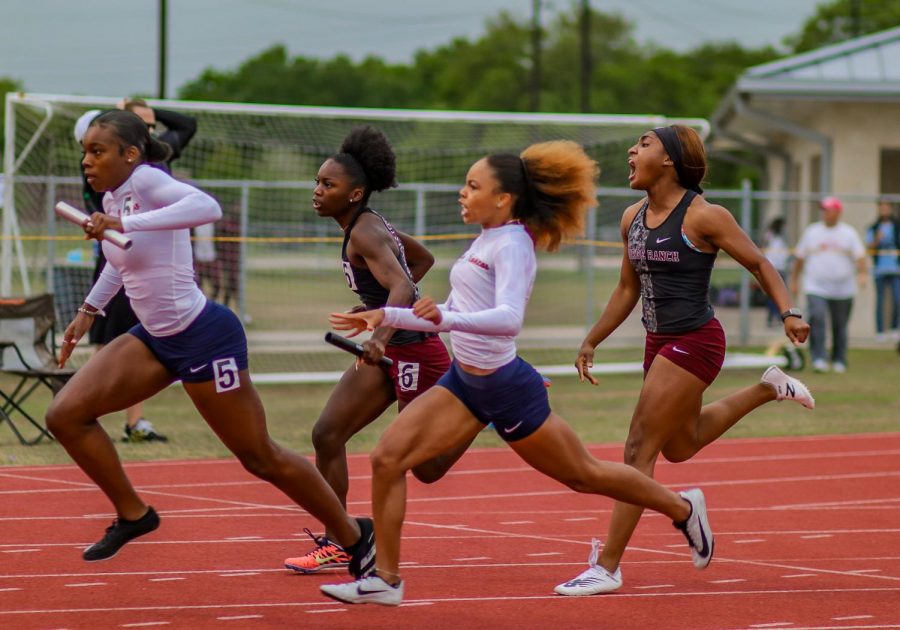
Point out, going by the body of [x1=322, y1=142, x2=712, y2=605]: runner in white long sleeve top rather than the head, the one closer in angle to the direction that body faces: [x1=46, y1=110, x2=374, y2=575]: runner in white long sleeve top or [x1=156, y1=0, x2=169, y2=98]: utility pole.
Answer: the runner in white long sleeve top

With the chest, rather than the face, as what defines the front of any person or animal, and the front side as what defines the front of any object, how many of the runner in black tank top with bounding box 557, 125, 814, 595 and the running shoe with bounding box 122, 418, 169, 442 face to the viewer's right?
1

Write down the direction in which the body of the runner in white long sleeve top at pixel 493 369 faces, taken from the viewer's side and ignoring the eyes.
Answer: to the viewer's left

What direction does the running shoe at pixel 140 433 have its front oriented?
to the viewer's right

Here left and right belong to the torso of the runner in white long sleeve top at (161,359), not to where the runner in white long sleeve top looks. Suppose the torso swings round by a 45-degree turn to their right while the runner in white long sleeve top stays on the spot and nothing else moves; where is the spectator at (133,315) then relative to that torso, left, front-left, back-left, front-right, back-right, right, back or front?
front-right

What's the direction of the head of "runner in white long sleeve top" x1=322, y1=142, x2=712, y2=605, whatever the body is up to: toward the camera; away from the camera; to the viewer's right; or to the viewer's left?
to the viewer's left

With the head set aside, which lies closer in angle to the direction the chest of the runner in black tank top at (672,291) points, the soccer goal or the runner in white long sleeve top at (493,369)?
the runner in white long sleeve top

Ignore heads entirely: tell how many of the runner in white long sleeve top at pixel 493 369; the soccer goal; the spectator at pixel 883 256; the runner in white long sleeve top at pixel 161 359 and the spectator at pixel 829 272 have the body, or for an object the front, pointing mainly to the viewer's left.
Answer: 2

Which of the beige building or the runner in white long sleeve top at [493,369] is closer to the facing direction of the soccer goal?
the runner in white long sleeve top

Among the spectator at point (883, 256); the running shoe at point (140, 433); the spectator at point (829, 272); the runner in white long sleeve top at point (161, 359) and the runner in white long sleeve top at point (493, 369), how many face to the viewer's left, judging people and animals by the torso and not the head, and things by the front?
2

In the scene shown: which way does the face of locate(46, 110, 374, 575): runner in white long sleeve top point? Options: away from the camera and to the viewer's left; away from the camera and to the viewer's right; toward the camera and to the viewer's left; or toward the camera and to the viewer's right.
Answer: toward the camera and to the viewer's left

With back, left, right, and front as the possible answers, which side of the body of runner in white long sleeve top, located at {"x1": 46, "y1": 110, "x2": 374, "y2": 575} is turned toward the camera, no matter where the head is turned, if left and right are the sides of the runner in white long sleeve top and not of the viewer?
left

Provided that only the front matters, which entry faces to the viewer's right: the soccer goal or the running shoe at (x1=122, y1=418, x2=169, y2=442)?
the running shoe

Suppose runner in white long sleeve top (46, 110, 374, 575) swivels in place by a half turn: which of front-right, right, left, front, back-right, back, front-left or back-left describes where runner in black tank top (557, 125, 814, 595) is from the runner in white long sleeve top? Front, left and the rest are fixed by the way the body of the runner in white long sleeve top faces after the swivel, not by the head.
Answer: front
